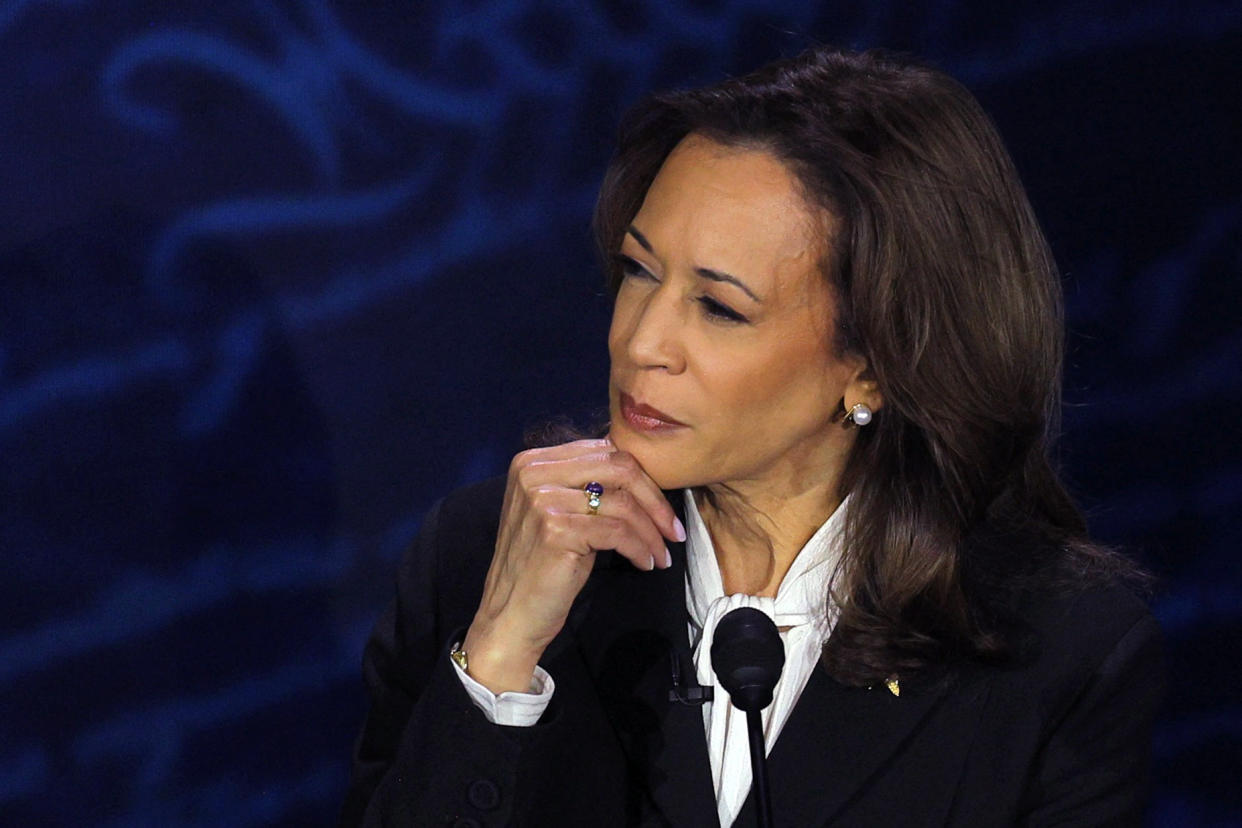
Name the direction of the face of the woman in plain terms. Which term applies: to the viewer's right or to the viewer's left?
to the viewer's left

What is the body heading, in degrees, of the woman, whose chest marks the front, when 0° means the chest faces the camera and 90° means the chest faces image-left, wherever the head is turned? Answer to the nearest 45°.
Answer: approximately 0°

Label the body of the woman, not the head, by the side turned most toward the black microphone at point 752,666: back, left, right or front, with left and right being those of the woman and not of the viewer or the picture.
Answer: front
